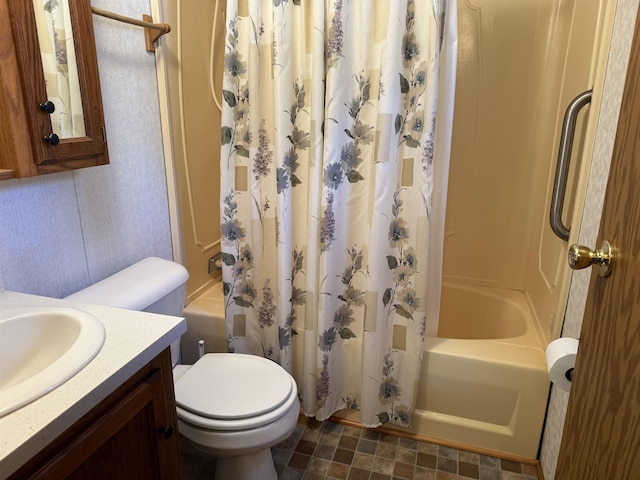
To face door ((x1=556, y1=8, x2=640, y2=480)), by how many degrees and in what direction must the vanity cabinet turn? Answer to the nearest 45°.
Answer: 0° — it already faces it

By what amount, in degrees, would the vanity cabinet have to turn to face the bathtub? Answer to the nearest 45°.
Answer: approximately 45° to its left

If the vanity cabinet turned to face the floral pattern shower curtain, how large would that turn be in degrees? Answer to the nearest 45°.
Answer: approximately 90° to its left

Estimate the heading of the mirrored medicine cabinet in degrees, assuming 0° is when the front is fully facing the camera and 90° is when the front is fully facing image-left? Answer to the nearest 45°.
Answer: approximately 315°

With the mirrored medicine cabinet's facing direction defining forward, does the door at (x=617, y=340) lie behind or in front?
in front

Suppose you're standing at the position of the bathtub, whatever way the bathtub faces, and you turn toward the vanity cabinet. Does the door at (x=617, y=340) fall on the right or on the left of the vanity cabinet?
left

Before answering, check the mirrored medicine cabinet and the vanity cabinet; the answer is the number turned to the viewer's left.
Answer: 0
